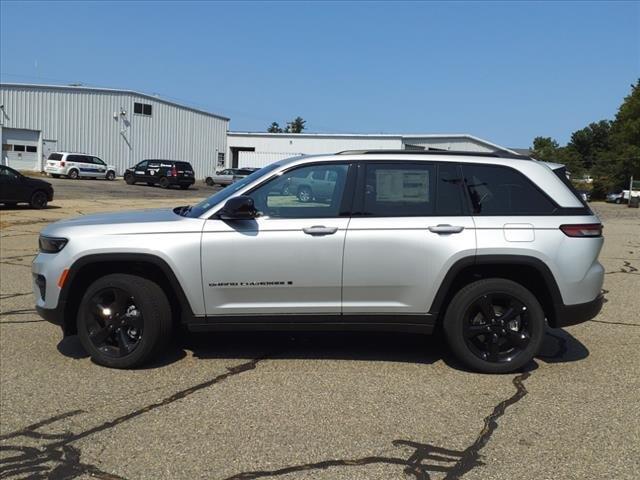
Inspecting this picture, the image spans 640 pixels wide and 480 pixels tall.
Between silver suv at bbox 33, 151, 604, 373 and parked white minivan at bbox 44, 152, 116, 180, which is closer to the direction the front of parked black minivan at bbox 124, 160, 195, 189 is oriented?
the parked white minivan

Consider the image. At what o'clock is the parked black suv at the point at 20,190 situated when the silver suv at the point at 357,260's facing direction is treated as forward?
The parked black suv is roughly at 2 o'clock from the silver suv.

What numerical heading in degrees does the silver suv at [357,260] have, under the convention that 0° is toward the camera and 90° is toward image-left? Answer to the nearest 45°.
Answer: approximately 90°
